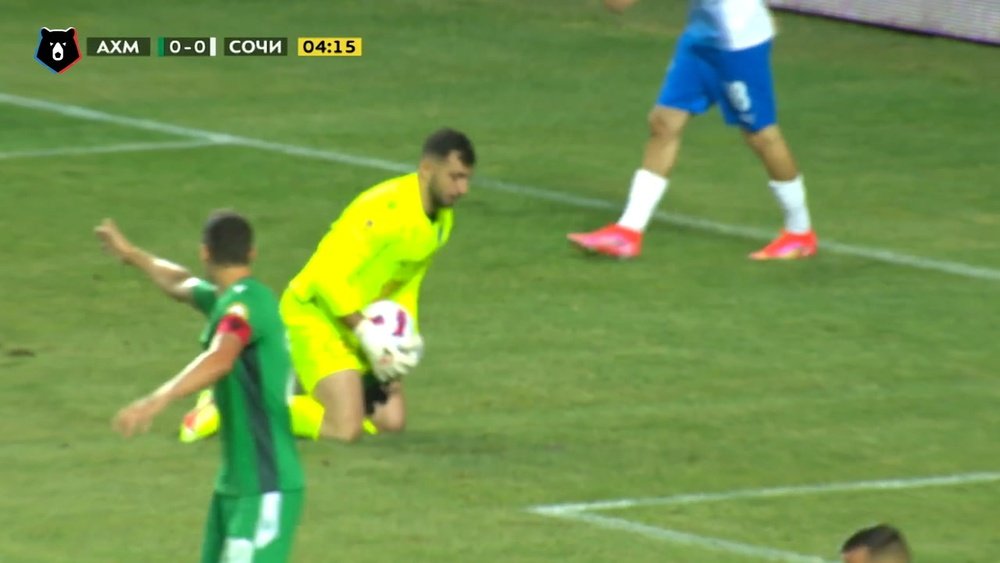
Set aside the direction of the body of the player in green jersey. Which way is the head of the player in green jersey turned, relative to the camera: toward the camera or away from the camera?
away from the camera

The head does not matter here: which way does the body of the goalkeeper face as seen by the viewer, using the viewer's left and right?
facing the viewer and to the right of the viewer

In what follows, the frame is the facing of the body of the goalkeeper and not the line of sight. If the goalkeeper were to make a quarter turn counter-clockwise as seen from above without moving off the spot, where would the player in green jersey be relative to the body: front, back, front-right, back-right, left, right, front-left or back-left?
back-right
